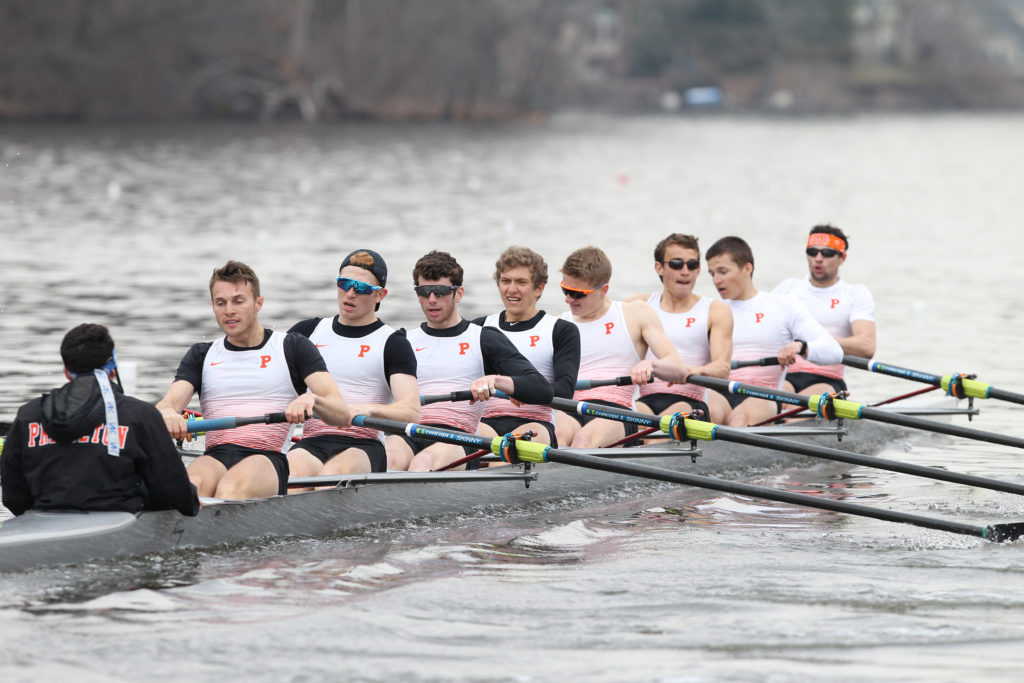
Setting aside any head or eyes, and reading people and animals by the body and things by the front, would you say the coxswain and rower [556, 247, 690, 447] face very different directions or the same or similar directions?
very different directions

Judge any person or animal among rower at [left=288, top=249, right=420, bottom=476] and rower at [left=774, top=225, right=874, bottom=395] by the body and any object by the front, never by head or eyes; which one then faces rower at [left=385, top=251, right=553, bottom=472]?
rower at [left=774, top=225, right=874, bottom=395]

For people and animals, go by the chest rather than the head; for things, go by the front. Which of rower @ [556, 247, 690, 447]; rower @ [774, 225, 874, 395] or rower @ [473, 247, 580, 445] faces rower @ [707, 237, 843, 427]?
rower @ [774, 225, 874, 395]

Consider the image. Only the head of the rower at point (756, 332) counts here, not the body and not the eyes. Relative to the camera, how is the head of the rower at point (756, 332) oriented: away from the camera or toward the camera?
toward the camera

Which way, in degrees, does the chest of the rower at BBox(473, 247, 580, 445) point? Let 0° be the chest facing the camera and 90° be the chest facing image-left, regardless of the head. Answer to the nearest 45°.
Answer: approximately 45°

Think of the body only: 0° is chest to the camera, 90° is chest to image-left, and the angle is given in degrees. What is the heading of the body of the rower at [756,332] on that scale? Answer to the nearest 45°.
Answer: approximately 45°

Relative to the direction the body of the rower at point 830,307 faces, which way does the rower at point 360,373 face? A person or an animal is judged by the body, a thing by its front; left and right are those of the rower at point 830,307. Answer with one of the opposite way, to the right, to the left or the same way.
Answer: the same way

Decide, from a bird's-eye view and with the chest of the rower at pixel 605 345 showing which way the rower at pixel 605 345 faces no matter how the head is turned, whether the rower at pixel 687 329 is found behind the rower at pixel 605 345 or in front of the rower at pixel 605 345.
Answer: behind

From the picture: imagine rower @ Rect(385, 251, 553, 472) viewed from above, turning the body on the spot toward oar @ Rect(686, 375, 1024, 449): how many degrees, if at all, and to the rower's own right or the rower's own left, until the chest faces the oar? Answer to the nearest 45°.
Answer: approximately 135° to the rower's own left

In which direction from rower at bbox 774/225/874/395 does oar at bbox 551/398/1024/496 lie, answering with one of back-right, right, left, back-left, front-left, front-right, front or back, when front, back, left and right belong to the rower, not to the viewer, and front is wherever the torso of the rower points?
front-left

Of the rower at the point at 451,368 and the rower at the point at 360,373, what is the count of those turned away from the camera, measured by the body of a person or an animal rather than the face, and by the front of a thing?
0

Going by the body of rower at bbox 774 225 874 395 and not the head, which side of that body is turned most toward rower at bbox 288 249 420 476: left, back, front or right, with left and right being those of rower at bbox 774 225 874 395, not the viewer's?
front

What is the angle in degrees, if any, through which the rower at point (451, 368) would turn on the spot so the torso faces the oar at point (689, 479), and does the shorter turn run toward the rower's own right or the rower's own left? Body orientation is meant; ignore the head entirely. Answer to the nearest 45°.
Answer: approximately 90° to the rower's own left

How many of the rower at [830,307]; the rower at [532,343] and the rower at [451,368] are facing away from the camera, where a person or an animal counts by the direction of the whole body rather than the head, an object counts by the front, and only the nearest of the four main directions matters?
0

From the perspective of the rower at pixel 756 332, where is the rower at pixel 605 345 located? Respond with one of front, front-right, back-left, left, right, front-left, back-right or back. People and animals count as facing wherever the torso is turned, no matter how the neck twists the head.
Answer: front

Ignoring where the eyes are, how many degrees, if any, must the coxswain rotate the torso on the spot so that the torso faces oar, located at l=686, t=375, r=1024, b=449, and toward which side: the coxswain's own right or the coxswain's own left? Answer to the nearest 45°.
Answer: approximately 45° to the coxswain's own right

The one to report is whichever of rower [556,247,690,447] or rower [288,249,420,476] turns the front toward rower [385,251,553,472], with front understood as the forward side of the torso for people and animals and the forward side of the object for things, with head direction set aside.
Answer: rower [556,247,690,447]

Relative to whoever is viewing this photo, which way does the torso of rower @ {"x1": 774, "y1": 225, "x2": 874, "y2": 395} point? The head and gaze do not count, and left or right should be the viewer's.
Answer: facing the viewer and to the left of the viewer

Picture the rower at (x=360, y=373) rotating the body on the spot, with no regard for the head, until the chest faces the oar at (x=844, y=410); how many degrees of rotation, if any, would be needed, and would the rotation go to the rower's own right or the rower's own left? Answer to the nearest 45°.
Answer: approximately 135° to the rower's own left

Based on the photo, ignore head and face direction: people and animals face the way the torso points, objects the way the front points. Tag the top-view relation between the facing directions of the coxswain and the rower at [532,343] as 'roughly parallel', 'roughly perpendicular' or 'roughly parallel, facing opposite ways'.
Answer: roughly parallel, facing opposite ways
